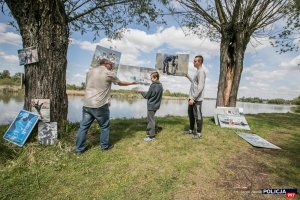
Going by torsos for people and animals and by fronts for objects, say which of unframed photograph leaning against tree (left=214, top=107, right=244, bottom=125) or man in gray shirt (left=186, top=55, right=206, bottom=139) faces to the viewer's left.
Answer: the man in gray shirt

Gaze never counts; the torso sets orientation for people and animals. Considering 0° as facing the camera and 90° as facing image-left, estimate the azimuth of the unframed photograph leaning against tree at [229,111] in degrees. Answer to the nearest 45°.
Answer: approximately 0°

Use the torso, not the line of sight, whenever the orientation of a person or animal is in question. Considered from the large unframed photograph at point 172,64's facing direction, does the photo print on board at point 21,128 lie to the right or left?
on its right

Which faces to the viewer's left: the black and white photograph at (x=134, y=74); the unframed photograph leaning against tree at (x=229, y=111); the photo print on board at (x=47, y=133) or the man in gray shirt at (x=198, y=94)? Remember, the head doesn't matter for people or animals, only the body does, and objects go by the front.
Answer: the man in gray shirt

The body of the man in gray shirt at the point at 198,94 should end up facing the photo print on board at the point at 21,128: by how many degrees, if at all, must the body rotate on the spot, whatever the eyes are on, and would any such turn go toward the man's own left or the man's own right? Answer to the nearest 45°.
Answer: approximately 45° to the man's own left

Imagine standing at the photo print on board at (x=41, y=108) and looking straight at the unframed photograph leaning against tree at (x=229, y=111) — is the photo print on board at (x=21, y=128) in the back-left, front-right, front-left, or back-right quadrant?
back-right

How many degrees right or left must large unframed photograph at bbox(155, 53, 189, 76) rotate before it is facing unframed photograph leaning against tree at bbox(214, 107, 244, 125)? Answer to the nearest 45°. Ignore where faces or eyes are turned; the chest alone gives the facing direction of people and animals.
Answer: approximately 135° to its left

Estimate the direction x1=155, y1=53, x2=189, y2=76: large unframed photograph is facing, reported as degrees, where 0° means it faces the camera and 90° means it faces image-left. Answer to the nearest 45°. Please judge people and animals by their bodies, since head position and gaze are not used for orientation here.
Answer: approximately 0°

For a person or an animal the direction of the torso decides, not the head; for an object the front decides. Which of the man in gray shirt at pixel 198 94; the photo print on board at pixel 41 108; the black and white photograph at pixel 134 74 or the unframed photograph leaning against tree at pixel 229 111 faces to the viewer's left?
the man in gray shirt

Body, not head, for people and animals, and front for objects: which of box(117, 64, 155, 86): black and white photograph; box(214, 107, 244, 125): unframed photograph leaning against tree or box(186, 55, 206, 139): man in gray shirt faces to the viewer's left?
the man in gray shirt
